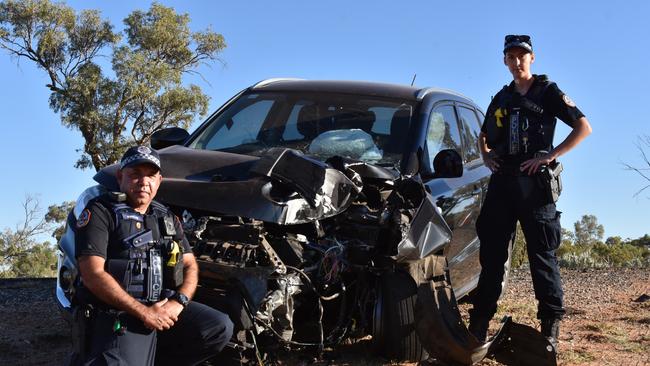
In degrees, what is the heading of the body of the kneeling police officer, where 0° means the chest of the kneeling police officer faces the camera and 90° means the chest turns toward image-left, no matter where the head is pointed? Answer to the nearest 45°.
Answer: approximately 315°

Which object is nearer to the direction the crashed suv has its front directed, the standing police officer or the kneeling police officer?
the kneeling police officer

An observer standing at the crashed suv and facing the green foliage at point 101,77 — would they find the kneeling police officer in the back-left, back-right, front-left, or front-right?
back-left

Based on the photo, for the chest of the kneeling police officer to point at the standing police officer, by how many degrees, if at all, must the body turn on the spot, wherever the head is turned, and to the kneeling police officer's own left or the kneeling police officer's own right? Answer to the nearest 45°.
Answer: approximately 45° to the kneeling police officer's own left

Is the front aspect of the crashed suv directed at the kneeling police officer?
yes

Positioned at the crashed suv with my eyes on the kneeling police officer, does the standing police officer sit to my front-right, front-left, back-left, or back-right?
back-left

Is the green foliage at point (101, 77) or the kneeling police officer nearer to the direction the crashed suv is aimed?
the kneeling police officer

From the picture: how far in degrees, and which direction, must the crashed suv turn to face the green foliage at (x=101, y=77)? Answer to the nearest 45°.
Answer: approximately 135° to its right

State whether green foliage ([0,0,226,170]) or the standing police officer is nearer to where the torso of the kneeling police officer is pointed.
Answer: the standing police officer
